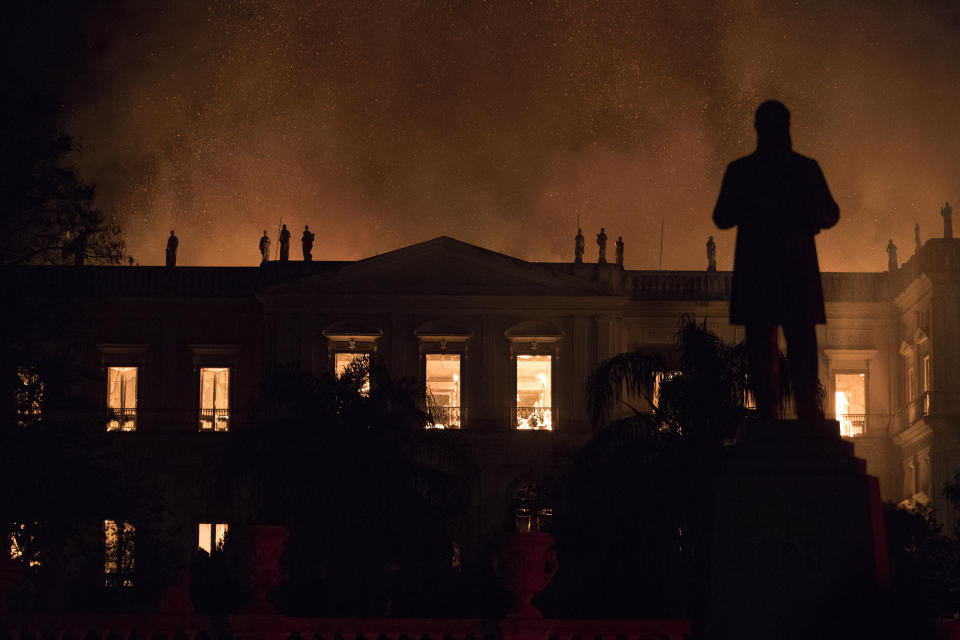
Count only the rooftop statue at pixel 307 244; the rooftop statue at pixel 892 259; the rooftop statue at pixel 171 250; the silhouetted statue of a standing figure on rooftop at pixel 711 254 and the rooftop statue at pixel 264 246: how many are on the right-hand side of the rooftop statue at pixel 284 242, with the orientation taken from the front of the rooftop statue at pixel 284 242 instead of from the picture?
2

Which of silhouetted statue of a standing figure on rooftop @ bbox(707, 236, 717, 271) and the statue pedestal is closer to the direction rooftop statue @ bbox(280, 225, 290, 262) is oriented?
the statue pedestal

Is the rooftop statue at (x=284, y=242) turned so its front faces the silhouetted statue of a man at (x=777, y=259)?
yes

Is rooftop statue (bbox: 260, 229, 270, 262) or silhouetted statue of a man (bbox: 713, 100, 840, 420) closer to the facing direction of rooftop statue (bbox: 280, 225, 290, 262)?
the silhouetted statue of a man

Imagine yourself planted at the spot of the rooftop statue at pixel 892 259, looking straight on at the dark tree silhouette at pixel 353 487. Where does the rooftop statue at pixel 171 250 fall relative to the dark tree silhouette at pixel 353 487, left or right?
right

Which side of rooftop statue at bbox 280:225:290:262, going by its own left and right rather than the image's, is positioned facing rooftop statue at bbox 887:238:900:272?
left

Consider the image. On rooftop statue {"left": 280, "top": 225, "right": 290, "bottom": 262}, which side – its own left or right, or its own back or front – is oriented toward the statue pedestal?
front

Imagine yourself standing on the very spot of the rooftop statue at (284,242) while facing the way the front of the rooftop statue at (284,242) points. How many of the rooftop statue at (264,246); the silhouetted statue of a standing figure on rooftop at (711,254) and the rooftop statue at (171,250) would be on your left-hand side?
1

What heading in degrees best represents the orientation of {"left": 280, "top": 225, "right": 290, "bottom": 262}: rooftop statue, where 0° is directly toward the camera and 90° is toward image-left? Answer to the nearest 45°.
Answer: approximately 0°

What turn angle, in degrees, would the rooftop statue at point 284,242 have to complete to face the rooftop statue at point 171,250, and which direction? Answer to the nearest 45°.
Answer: approximately 90° to its right

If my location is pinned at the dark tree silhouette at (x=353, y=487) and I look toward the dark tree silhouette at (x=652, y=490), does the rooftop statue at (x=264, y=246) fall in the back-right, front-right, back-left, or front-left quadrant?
back-left

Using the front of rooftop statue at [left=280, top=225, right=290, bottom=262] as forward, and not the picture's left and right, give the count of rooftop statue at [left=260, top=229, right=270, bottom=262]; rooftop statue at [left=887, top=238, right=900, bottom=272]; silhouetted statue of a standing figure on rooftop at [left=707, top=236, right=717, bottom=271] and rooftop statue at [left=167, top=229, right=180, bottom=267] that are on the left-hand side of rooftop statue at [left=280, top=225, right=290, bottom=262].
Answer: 2

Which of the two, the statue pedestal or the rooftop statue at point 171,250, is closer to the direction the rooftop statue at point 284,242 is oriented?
the statue pedestal
